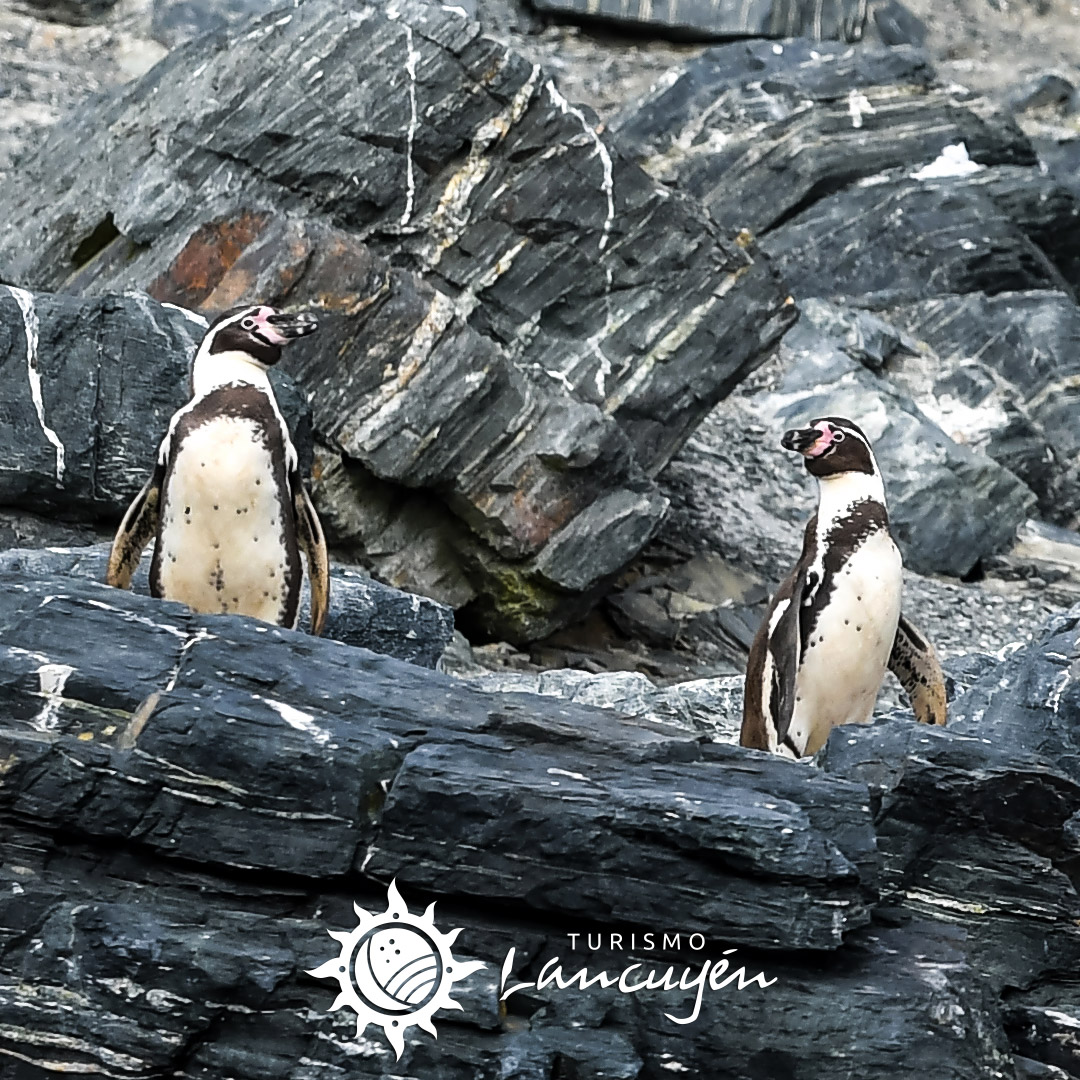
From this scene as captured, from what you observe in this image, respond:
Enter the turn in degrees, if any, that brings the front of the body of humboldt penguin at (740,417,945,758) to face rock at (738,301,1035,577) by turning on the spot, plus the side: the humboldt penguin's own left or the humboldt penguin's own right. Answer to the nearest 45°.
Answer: approximately 135° to the humboldt penguin's own left

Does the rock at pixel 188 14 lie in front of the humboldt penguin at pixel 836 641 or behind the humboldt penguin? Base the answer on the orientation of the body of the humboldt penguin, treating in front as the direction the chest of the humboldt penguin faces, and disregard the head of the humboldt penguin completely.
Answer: behind

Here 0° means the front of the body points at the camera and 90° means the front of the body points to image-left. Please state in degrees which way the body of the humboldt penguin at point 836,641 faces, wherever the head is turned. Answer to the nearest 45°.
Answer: approximately 315°

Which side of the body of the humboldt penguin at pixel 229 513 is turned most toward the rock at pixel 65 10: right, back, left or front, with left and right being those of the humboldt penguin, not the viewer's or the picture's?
back

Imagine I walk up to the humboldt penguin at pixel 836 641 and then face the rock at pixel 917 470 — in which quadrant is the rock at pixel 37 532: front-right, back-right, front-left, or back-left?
front-left

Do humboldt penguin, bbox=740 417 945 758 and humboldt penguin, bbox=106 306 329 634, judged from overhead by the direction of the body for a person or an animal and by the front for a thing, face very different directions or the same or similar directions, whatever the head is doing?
same or similar directions

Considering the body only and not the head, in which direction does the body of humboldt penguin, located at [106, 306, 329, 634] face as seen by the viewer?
toward the camera

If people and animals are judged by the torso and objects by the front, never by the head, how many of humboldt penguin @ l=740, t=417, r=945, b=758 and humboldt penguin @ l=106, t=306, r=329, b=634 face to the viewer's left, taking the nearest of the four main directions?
0

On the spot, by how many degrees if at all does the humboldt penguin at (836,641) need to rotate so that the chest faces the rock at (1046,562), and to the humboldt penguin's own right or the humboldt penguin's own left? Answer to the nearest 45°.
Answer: approximately 135° to the humboldt penguin's own left

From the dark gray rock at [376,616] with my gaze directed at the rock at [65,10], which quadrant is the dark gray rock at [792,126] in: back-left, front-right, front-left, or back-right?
front-right

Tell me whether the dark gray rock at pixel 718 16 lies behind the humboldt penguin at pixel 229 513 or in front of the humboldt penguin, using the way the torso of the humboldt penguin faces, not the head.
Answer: behind

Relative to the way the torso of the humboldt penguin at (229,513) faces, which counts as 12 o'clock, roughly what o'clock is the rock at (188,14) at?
The rock is roughly at 6 o'clock from the humboldt penguin.

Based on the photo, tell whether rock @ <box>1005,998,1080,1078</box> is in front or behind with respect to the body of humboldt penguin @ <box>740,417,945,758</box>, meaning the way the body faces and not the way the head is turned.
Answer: in front
